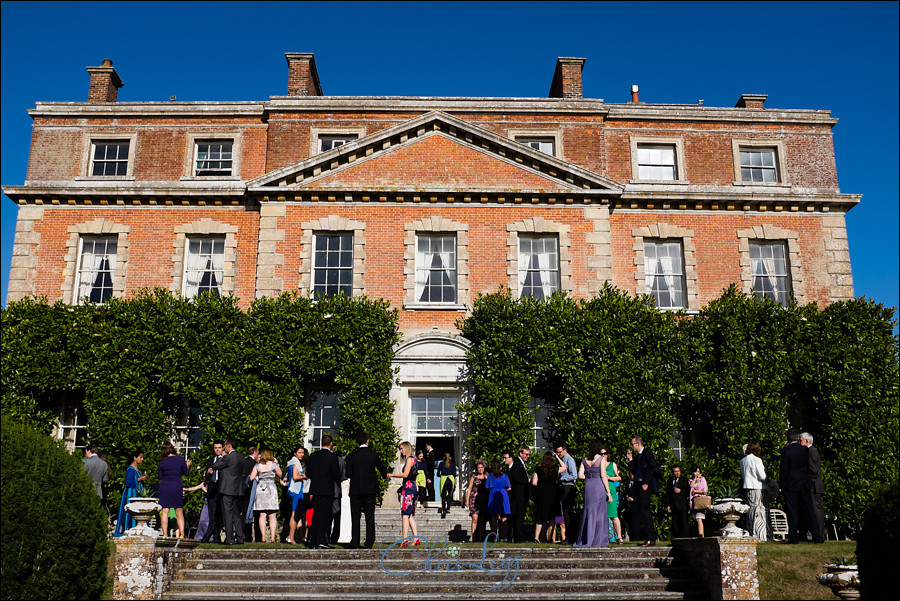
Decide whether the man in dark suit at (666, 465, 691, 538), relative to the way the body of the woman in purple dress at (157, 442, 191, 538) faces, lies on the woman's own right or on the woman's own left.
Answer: on the woman's own right

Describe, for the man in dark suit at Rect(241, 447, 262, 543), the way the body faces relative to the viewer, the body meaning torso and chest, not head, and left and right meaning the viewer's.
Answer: facing to the right of the viewer

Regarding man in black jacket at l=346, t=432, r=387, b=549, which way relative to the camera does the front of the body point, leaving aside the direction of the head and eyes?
away from the camera

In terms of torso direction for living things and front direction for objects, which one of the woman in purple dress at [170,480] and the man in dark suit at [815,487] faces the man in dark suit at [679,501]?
the man in dark suit at [815,487]

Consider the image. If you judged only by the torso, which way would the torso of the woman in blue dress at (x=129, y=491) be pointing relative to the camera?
to the viewer's right

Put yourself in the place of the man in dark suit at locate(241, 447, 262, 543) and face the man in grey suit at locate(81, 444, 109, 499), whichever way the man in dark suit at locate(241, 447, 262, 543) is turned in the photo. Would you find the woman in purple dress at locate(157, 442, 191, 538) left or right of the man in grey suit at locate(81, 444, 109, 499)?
left

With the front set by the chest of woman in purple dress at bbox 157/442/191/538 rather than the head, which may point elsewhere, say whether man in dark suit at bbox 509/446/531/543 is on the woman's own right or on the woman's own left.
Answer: on the woman's own right

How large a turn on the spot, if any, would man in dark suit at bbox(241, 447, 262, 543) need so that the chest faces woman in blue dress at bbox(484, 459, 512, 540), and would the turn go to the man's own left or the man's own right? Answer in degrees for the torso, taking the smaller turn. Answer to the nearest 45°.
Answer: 0° — they already face them
